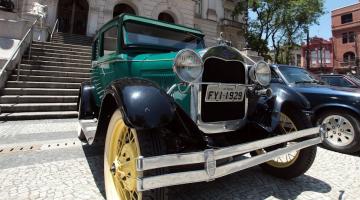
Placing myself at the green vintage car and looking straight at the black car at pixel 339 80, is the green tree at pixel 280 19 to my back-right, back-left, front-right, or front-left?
front-left

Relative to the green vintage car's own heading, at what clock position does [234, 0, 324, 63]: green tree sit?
The green tree is roughly at 8 o'clock from the green vintage car.

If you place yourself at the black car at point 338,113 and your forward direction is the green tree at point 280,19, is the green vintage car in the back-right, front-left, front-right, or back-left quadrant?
back-left

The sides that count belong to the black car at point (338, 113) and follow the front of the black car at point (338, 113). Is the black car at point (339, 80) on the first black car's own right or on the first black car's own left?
on the first black car's own left

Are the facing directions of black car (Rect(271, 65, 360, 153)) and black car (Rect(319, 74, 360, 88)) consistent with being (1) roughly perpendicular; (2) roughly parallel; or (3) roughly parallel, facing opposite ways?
roughly parallel

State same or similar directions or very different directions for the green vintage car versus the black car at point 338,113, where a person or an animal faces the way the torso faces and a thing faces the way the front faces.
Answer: same or similar directions

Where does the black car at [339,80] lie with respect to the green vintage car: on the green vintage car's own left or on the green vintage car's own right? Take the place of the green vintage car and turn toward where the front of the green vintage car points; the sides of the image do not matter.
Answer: on the green vintage car's own left

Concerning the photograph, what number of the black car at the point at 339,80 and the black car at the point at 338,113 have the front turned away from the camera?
0

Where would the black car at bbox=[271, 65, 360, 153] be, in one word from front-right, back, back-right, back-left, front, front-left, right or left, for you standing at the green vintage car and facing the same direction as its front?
left

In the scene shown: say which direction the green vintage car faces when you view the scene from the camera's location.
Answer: facing the viewer and to the right of the viewer

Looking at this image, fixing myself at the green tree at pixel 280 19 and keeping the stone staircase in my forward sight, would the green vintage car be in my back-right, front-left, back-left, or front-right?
front-left
